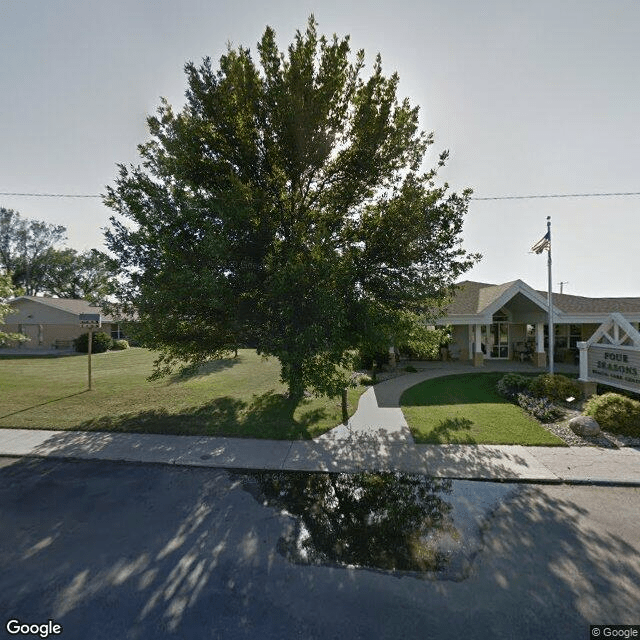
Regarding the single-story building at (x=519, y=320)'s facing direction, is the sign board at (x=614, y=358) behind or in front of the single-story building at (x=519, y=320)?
in front

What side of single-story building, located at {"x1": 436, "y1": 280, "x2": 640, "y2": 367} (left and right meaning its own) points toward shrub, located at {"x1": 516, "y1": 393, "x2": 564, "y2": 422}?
front

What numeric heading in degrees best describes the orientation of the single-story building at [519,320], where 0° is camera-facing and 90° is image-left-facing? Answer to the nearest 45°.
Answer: approximately 0°

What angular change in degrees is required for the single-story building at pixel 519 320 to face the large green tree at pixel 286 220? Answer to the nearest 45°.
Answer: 0° — it already faces it

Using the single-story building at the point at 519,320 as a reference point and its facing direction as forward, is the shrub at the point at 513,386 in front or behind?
in front

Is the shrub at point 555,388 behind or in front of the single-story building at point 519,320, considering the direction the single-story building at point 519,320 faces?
in front

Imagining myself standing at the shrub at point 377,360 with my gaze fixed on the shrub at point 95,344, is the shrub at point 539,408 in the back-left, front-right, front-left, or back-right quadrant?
back-left

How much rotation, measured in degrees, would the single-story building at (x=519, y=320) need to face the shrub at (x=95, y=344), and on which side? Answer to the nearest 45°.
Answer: approximately 90° to its right

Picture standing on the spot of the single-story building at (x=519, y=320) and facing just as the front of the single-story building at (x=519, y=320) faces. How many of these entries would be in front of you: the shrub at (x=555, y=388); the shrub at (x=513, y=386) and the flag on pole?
3

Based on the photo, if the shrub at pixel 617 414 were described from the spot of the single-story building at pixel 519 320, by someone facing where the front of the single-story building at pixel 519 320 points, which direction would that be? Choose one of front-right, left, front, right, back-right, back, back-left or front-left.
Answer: front

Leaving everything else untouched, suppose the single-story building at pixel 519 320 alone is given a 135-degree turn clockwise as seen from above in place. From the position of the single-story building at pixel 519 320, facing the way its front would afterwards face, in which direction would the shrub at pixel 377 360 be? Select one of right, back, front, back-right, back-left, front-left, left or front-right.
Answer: left

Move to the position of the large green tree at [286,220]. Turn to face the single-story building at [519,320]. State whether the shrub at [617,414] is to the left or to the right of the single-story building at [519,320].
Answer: right

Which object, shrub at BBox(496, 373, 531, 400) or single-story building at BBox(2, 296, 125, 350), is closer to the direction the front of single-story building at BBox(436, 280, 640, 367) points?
the shrub

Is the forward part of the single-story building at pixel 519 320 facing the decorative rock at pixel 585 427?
yes
